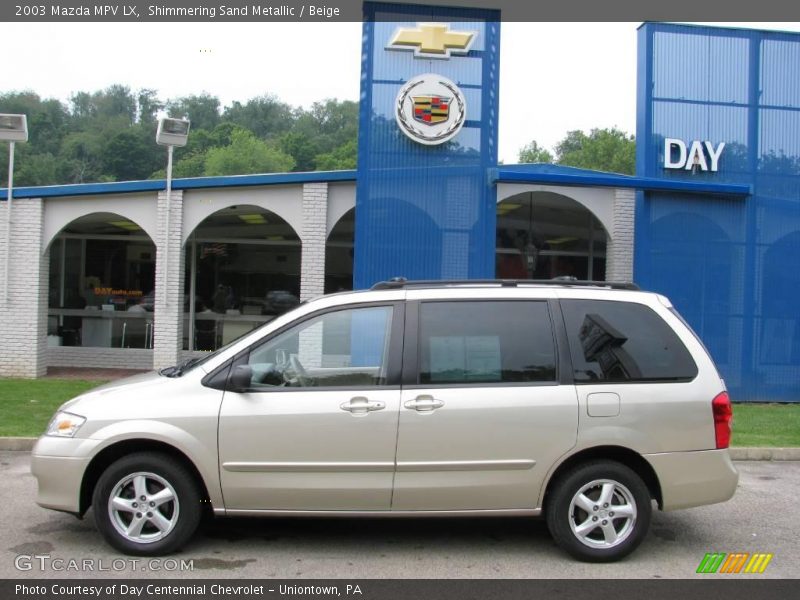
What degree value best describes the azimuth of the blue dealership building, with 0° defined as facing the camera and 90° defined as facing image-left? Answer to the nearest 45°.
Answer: approximately 0°

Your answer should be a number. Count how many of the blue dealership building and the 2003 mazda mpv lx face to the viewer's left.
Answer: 1

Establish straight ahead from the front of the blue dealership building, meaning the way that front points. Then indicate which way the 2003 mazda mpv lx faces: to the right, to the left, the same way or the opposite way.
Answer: to the right

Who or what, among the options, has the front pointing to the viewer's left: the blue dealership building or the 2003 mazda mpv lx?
the 2003 mazda mpv lx

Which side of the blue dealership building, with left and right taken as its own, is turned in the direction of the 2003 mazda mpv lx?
front

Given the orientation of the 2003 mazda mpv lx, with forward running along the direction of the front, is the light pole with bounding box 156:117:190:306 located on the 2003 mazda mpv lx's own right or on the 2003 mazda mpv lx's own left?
on the 2003 mazda mpv lx's own right

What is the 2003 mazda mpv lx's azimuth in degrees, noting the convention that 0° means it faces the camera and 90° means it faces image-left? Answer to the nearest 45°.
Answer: approximately 90°

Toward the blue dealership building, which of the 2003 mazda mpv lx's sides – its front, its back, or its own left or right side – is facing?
right
